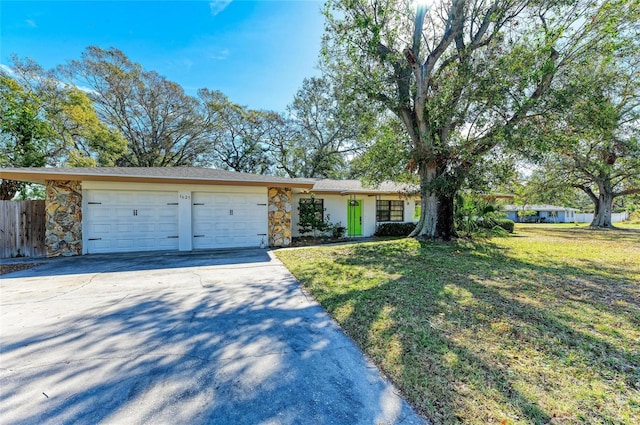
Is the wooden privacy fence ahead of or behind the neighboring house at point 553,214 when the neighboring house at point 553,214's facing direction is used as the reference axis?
ahead

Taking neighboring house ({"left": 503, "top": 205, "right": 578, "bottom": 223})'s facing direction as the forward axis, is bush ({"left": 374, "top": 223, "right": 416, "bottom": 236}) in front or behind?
in front

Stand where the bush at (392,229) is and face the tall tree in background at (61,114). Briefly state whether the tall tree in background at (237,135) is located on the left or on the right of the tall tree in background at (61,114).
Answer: right

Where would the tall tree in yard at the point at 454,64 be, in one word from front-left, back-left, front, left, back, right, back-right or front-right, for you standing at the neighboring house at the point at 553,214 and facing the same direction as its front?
front

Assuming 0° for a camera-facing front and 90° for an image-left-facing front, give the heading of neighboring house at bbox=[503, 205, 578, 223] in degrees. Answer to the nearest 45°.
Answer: approximately 0°

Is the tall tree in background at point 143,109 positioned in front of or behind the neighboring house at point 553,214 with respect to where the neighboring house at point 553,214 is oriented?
in front

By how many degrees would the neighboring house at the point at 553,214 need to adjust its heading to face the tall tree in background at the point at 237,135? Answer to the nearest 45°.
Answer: approximately 45° to its right

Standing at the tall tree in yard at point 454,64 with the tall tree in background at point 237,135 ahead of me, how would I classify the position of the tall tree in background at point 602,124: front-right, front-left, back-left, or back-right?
back-right
